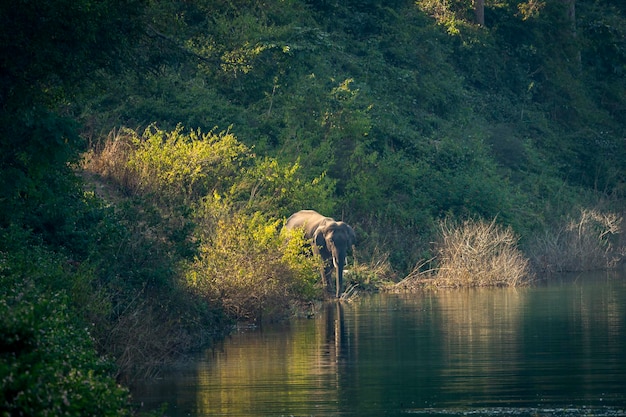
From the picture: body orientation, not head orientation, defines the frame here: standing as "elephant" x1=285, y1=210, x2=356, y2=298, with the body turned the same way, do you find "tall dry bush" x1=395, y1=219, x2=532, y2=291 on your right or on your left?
on your left

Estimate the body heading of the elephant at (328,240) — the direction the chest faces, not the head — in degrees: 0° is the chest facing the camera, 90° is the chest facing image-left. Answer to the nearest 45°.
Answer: approximately 315°

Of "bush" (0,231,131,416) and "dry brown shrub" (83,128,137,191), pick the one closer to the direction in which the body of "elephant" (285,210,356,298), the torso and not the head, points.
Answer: the bush

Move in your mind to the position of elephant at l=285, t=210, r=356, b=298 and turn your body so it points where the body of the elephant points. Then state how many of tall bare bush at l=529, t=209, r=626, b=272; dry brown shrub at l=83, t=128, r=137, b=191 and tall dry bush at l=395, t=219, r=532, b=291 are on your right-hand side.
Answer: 1

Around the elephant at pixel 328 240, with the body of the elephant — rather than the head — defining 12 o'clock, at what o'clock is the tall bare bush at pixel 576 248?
The tall bare bush is roughly at 9 o'clock from the elephant.

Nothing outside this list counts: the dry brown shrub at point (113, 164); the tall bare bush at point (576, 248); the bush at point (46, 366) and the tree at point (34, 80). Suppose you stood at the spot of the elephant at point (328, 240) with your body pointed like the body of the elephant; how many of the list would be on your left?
1

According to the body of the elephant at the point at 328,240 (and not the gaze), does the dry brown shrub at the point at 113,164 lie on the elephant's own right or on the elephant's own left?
on the elephant's own right

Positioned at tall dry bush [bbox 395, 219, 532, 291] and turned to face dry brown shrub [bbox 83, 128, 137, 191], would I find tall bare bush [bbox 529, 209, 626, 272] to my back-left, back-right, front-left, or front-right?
back-right

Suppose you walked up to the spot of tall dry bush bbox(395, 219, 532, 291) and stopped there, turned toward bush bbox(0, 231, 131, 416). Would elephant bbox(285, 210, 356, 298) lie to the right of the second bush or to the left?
right

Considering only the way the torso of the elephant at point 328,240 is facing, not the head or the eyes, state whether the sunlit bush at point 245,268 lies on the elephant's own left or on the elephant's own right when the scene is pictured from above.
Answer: on the elephant's own right

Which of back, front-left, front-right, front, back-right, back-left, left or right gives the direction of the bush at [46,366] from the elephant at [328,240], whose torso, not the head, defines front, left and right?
front-right
